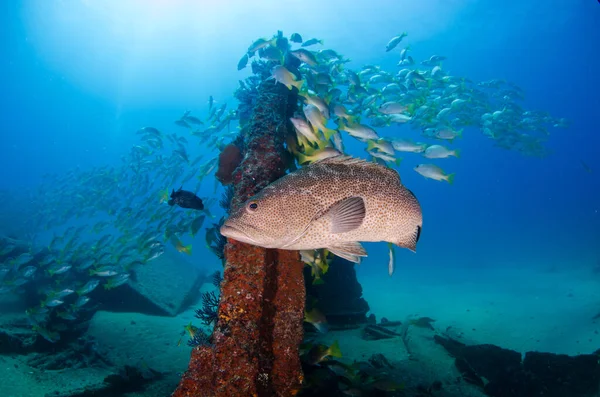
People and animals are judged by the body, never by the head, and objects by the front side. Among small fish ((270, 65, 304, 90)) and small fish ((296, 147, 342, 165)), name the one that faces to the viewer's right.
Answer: small fish ((296, 147, 342, 165))

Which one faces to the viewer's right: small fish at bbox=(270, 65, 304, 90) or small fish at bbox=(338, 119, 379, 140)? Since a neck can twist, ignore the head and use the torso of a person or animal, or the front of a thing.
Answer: small fish at bbox=(338, 119, 379, 140)

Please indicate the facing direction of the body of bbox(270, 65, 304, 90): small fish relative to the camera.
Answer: to the viewer's left

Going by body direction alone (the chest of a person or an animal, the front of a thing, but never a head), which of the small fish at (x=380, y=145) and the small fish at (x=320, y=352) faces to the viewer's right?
the small fish at (x=380, y=145)
